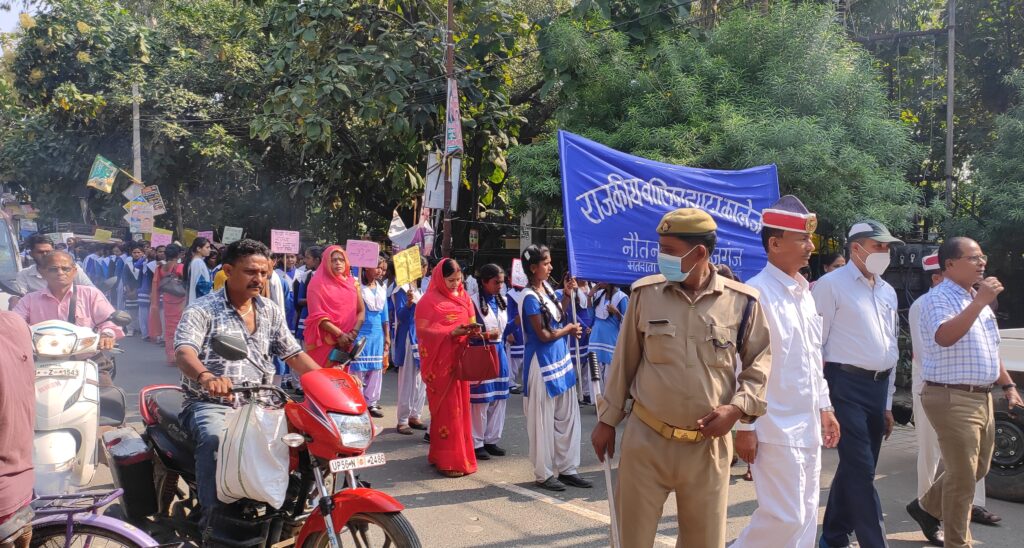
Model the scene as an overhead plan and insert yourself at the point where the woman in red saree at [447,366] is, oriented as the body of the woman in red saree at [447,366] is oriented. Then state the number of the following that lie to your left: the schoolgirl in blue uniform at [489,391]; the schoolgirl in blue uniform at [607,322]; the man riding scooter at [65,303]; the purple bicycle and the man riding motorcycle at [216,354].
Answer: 2

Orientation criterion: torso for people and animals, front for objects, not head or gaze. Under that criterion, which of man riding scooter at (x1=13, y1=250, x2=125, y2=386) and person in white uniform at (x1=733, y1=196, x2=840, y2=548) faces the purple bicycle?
the man riding scooter

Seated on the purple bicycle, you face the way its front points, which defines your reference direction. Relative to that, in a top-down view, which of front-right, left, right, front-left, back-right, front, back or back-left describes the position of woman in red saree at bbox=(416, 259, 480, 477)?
back-right

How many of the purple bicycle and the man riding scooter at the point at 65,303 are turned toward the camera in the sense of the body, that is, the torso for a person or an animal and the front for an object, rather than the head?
1

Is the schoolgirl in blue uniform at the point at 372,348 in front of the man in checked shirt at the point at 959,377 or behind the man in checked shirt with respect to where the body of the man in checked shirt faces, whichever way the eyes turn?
behind

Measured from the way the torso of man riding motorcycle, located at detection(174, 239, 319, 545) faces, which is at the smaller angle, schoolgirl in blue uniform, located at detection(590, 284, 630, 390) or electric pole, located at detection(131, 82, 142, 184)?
the schoolgirl in blue uniform

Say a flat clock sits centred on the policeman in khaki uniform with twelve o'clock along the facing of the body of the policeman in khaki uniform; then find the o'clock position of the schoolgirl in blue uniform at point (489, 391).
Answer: The schoolgirl in blue uniform is roughly at 5 o'clock from the policeman in khaki uniform.

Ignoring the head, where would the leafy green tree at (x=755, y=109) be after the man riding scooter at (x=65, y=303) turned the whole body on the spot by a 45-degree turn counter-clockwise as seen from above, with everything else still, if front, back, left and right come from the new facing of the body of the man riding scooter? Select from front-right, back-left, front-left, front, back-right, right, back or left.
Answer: front-left

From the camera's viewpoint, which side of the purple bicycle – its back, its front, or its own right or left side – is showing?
left

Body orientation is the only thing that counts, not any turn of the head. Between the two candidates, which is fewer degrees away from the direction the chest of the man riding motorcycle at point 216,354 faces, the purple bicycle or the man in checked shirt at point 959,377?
the man in checked shirt

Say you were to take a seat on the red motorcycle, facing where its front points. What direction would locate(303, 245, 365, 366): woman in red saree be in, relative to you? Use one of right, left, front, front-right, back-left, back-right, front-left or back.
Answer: back-left

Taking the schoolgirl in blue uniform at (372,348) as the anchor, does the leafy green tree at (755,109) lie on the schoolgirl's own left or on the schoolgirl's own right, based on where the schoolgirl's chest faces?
on the schoolgirl's own left
